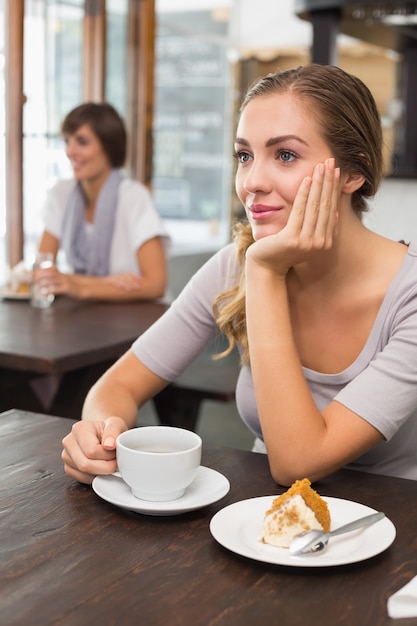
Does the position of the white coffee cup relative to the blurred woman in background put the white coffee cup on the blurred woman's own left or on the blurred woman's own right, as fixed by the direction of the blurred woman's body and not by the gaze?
on the blurred woman's own left

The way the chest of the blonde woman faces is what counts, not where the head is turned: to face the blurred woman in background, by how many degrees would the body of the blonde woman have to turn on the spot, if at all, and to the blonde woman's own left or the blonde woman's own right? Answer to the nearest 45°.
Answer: approximately 135° to the blonde woman's own right

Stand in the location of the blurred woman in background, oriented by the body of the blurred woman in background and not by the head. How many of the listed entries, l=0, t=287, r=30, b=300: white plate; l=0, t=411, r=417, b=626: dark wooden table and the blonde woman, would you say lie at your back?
0

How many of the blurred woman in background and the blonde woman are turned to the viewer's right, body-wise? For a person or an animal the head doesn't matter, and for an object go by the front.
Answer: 0

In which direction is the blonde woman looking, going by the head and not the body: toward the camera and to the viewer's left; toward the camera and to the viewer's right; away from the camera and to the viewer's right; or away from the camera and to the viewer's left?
toward the camera and to the viewer's left

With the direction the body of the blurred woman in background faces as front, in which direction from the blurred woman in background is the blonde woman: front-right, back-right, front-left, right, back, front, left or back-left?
front-left

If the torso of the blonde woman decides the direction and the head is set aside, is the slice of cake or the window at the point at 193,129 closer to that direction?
the slice of cake

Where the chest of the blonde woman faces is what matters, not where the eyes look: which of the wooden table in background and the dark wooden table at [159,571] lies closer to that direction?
the dark wooden table

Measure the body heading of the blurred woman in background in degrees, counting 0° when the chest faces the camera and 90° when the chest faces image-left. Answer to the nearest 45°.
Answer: approximately 45°

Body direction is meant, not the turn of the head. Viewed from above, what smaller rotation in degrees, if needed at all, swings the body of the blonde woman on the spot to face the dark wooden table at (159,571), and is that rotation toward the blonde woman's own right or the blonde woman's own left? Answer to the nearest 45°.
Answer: approximately 45° to the blonde woman's own left

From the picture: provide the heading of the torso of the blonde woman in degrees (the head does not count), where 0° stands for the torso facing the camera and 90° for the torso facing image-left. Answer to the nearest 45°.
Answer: approximately 45°

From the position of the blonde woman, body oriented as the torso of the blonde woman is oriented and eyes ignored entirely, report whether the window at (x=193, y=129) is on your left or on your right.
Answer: on your right

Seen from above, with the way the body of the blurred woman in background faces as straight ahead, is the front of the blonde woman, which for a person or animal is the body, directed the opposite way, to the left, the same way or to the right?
the same way

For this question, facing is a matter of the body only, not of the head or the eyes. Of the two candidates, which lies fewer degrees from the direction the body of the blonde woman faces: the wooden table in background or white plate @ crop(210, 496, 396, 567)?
the white plate

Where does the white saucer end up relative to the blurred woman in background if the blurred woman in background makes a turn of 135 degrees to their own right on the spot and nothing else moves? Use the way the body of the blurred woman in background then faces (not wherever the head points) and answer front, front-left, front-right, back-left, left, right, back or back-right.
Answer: back
